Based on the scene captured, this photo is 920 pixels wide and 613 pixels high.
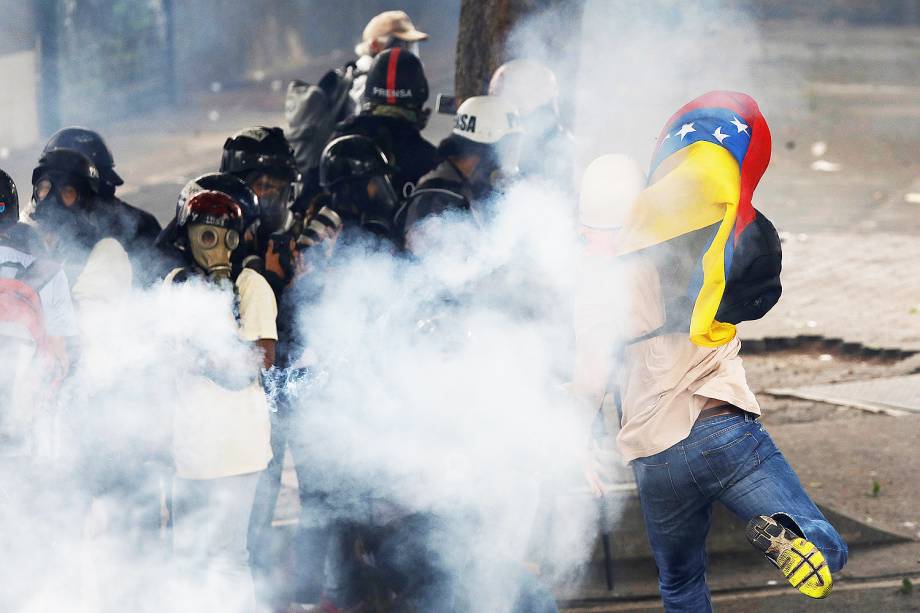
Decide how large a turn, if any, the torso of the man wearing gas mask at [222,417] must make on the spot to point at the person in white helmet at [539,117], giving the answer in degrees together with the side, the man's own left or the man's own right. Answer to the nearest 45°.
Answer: approximately 135° to the man's own left

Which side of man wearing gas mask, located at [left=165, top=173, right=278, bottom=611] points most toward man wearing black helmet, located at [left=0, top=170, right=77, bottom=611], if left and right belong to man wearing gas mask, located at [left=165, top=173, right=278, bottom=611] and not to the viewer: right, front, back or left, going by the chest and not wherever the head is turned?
right

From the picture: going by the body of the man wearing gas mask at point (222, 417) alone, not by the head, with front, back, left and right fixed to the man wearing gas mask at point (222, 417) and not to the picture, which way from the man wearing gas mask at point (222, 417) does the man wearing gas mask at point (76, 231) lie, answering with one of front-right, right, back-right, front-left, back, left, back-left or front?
back-right

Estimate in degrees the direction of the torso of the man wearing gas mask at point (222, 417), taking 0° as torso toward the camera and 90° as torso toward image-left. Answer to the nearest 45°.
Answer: approximately 0°
